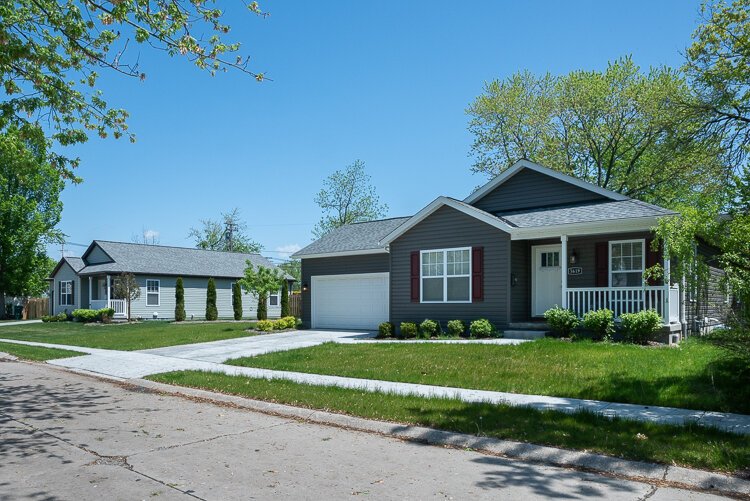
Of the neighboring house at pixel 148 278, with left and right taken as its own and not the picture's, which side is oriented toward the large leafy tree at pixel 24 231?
right

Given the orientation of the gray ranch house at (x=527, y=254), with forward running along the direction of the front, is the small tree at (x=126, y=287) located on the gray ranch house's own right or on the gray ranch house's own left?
on the gray ranch house's own right

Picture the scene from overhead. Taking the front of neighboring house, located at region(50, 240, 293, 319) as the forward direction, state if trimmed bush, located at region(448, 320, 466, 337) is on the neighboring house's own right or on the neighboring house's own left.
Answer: on the neighboring house's own left

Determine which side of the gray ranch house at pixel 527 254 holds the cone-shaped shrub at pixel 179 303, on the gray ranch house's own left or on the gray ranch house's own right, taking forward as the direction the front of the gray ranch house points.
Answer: on the gray ranch house's own right

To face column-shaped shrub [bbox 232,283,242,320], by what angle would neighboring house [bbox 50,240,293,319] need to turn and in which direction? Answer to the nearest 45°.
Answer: approximately 90° to its left

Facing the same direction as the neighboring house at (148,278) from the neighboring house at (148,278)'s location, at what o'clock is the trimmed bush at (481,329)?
The trimmed bush is roughly at 10 o'clock from the neighboring house.

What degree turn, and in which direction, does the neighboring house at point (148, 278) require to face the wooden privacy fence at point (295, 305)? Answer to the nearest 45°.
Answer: approximately 90° to its left

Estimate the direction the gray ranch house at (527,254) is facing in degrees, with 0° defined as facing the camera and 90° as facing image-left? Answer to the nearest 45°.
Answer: approximately 45°
